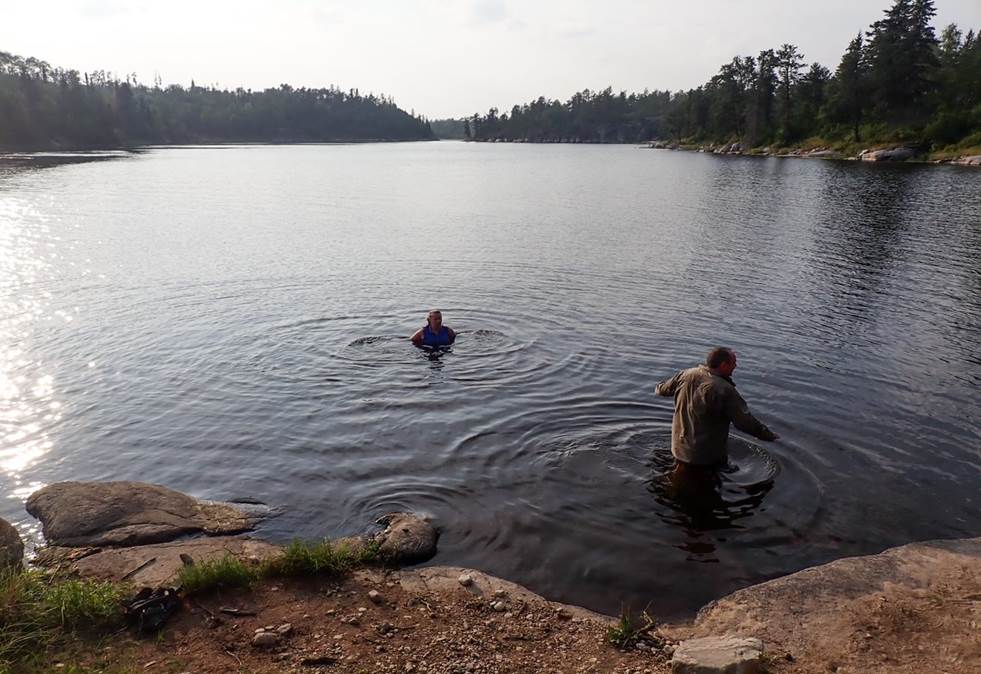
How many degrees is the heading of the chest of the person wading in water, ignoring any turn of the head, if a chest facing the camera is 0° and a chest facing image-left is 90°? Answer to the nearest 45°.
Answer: approximately 225°

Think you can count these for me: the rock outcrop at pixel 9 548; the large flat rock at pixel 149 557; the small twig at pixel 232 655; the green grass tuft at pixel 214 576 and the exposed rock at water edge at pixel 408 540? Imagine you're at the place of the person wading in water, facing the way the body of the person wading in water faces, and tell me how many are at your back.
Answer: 5

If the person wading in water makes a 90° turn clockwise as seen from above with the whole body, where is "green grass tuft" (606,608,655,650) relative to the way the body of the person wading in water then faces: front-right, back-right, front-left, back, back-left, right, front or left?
front-right

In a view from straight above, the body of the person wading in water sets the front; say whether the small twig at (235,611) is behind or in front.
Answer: behind

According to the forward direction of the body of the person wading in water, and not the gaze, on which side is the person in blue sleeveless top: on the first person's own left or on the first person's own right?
on the first person's own left

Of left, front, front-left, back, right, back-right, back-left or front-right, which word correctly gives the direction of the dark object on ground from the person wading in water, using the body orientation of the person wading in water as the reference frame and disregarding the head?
back

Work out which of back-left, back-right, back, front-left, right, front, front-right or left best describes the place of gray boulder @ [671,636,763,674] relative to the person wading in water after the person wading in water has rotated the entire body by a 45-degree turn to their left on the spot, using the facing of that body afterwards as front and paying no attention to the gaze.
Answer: back

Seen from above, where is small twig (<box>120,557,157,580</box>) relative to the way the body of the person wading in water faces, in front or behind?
behind

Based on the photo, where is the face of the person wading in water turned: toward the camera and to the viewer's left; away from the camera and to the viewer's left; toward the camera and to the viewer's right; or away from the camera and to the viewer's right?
away from the camera and to the viewer's right

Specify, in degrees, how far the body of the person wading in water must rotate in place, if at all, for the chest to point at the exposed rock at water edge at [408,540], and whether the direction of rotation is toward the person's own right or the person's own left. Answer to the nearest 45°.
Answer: approximately 180°
